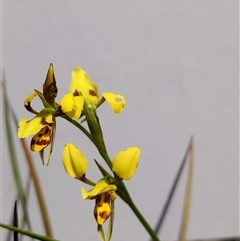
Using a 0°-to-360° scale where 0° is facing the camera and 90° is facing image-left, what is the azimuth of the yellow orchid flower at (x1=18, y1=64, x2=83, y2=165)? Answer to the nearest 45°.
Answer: approximately 45°

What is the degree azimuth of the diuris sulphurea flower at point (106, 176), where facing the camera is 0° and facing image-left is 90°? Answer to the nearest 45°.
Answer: approximately 45°
